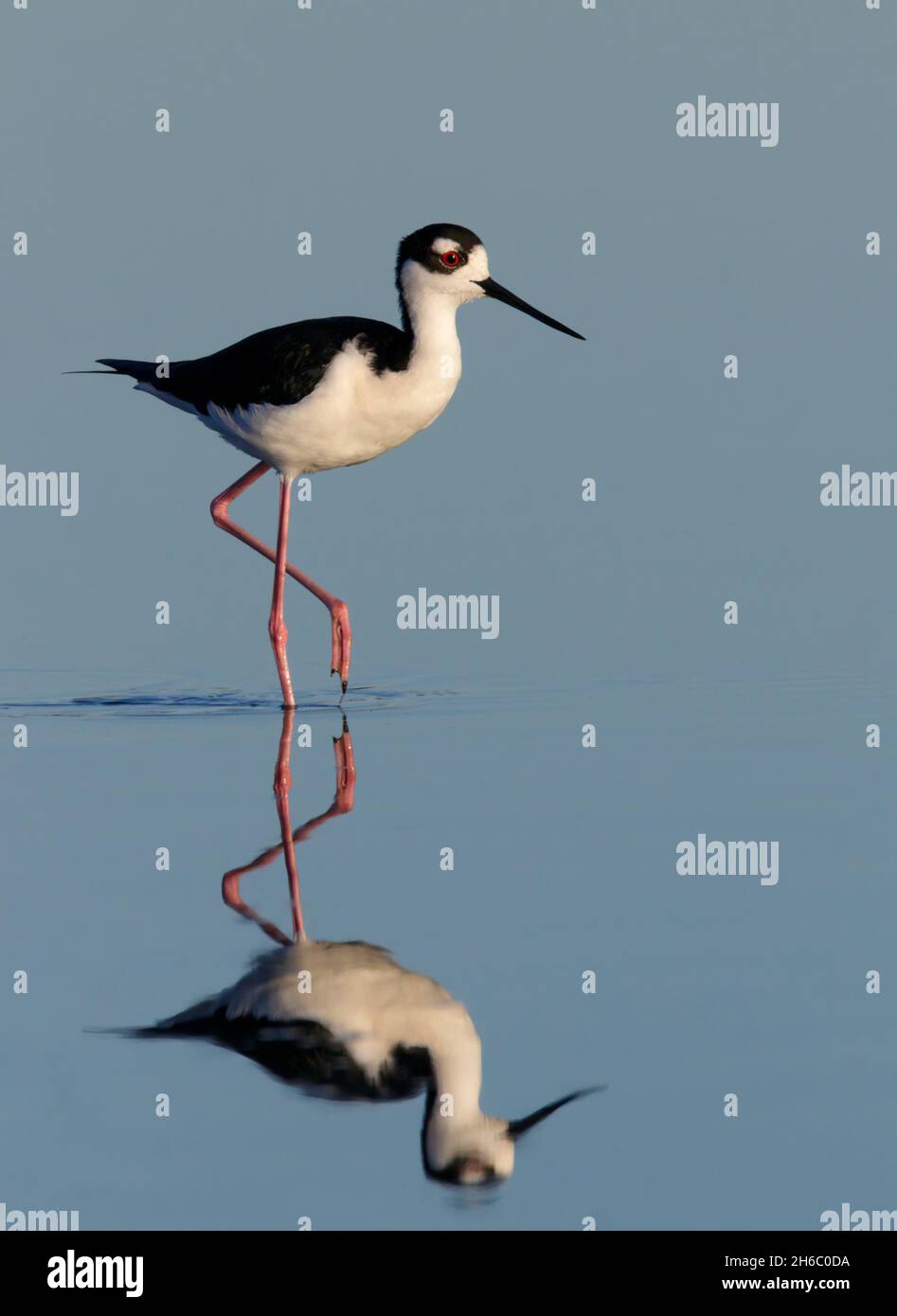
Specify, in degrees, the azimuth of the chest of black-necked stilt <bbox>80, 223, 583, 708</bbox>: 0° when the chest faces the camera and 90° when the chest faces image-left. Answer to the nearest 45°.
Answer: approximately 270°
